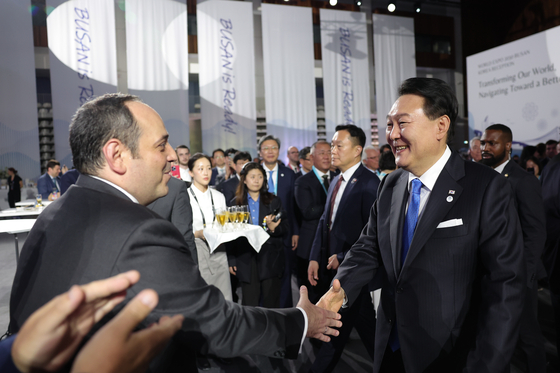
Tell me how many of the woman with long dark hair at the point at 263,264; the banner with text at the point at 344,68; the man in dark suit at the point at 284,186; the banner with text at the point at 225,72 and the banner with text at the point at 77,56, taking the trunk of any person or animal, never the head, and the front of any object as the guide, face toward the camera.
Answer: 5

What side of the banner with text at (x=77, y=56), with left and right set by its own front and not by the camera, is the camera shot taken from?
front

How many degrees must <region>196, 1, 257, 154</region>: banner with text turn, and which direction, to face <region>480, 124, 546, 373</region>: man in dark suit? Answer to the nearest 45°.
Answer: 0° — it already faces them

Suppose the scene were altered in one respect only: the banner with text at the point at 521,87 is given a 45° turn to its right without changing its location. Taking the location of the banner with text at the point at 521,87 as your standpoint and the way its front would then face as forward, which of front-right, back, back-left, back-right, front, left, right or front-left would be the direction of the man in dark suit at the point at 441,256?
left

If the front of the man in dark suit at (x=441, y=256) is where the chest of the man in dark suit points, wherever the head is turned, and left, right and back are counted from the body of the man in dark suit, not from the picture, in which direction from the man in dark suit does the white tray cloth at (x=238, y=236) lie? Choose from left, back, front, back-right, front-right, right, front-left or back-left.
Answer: right

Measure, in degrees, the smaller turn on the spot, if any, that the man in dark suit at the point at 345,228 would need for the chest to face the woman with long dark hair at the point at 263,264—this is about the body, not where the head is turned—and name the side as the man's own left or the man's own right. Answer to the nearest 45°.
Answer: approximately 90° to the man's own right

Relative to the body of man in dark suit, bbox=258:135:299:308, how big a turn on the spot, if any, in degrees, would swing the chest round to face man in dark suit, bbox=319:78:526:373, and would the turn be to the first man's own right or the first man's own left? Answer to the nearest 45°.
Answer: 0° — they already face them

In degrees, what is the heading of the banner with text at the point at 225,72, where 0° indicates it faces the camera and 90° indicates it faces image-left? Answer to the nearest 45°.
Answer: approximately 0°

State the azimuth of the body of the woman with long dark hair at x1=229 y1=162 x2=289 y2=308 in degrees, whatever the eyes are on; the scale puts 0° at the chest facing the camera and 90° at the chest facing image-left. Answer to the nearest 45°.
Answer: approximately 0°

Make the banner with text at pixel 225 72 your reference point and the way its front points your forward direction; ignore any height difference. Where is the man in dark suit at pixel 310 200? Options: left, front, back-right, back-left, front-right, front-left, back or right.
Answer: front

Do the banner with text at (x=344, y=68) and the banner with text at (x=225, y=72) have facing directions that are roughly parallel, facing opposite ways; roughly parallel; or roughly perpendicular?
roughly parallel

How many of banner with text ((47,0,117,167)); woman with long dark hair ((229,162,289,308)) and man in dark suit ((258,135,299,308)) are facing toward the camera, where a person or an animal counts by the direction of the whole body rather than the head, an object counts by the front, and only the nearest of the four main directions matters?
3

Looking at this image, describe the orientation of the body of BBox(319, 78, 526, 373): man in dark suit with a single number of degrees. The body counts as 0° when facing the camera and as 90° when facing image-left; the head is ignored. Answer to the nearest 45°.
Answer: approximately 45°

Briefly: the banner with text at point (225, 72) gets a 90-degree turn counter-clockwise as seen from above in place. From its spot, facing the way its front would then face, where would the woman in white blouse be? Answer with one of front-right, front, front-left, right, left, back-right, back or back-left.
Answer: right

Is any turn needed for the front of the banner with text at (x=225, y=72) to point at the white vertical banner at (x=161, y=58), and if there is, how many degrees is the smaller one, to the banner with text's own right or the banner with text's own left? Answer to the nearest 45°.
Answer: approximately 90° to the banner with text's own right

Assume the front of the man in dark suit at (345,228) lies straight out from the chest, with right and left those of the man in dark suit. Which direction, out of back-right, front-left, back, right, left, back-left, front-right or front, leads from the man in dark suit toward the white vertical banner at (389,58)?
back-right

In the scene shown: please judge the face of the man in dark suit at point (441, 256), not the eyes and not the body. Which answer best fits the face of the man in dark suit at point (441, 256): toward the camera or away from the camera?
toward the camera

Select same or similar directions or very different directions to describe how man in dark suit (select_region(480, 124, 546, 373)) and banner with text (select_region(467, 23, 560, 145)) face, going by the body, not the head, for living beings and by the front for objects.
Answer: same or similar directions

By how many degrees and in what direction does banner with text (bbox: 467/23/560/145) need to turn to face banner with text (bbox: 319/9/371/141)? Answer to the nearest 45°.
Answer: approximately 45° to its right
